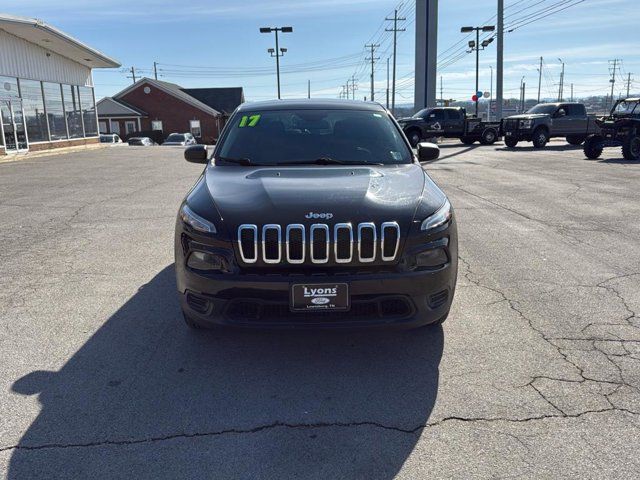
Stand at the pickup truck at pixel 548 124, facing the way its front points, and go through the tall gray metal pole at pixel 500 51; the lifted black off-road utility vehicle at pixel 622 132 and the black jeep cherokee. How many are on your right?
1

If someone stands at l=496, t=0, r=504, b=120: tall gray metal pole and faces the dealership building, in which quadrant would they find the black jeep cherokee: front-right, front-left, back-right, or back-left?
front-left

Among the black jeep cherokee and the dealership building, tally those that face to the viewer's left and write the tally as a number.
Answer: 0

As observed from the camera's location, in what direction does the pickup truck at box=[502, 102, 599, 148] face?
facing the viewer and to the left of the viewer

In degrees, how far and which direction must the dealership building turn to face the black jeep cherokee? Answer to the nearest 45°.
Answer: approximately 45° to its right

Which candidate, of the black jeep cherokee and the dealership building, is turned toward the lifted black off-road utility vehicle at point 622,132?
the dealership building

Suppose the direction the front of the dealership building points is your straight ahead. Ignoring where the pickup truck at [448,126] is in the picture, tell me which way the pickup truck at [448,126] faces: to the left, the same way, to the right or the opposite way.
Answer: the opposite way

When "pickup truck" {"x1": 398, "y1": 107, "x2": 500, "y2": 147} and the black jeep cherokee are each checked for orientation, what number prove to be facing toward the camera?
1

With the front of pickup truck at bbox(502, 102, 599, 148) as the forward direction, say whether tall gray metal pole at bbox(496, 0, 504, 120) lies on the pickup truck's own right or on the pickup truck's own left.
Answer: on the pickup truck's own right

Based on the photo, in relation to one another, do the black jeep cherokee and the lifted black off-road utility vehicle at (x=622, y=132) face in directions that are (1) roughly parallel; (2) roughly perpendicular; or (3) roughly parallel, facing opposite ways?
roughly perpendicular

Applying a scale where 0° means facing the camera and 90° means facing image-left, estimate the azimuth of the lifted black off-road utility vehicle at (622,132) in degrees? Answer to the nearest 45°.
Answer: approximately 45°

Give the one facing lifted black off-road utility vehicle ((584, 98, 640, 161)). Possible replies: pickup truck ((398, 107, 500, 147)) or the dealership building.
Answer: the dealership building

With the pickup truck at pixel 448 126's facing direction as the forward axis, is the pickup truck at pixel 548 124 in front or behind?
behind

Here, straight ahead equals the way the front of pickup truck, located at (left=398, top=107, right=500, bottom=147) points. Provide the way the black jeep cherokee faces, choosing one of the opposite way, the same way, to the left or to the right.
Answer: to the left

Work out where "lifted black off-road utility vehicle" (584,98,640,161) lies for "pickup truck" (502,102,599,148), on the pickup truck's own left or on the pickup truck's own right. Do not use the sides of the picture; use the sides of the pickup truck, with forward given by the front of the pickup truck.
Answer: on the pickup truck's own left

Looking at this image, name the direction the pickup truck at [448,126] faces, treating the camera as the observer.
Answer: facing to the left of the viewer

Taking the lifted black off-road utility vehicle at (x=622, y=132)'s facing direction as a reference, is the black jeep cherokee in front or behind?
in front

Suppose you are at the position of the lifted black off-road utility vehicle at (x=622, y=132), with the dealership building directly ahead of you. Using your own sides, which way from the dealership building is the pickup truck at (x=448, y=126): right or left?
right

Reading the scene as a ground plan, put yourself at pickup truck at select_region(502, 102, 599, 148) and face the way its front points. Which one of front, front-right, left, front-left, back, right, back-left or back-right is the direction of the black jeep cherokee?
front-left
